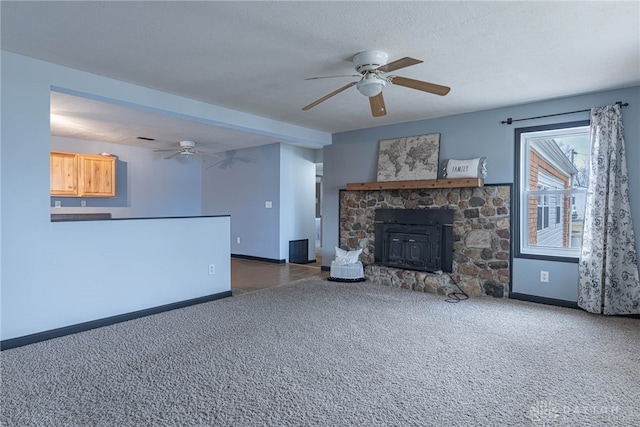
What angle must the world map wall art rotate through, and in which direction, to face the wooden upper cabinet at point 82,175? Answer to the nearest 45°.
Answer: approximately 45° to its right

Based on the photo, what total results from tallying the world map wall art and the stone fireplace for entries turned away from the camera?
0

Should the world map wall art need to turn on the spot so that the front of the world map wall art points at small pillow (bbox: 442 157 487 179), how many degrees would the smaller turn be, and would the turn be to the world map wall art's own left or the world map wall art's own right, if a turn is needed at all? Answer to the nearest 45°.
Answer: approximately 90° to the world map wall art's own left

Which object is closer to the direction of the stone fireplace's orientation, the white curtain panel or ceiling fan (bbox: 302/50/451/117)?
the ceiling fan

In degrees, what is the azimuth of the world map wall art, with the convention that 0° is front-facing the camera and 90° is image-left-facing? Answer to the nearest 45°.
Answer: approximately 45°

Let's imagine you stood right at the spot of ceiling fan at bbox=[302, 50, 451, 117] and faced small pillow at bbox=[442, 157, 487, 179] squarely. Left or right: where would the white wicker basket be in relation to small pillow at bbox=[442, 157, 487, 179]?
left

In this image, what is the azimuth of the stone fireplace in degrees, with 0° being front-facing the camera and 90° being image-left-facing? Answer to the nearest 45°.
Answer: approximately 45°

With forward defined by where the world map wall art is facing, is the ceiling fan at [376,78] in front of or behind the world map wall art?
in front

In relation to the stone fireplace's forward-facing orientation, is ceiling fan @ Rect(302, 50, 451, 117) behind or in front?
in front

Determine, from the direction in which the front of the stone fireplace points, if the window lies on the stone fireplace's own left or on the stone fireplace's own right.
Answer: on the stone fireplace's own left
